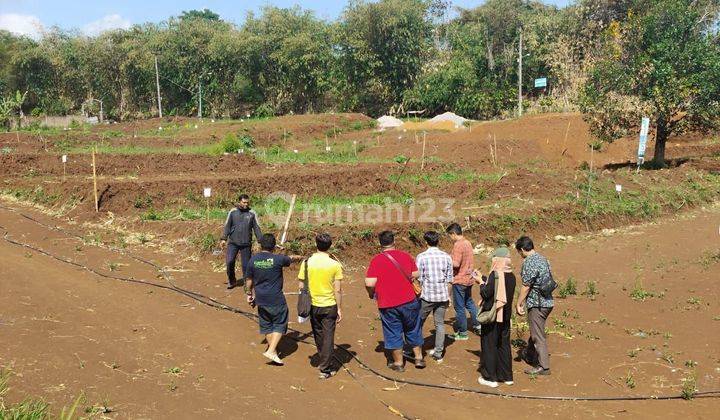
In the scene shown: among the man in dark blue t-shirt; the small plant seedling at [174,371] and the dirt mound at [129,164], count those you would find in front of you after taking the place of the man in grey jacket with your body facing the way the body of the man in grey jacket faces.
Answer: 2

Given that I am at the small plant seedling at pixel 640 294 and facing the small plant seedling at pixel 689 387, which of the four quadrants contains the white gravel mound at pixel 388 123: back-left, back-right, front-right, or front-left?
back-right

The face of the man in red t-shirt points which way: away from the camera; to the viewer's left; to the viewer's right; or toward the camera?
away from the camera

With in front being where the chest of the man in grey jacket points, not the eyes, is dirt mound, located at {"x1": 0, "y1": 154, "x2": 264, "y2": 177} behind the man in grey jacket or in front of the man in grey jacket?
behind

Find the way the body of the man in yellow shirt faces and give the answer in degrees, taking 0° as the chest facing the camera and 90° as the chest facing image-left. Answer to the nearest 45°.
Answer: approximately 180°

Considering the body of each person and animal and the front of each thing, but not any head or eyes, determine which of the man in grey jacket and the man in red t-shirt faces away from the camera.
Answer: the man in red t-shirt

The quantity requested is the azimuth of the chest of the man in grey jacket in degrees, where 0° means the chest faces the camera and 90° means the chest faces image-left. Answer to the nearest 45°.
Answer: approximately 0°

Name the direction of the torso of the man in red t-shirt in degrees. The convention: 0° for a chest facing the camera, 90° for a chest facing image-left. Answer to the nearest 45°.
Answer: approximately 180°

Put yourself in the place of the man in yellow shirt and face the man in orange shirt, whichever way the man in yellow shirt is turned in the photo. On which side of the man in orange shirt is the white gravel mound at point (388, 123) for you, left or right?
left

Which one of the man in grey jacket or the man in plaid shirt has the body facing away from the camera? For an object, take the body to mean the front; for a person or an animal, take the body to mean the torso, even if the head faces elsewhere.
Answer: the man in plaid shirt

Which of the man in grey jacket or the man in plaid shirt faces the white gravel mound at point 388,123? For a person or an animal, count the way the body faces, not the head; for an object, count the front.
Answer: the man in plaid shirt

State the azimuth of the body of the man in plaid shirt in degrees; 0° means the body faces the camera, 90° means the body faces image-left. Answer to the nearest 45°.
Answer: approximately 180°

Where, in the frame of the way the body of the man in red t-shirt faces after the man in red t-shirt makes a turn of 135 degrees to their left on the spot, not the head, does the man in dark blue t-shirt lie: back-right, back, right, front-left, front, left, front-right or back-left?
front-right

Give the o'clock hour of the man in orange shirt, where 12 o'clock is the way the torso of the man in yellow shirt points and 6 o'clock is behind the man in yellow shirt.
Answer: The man in orange shirt is roughly at 2 o'clock from the man in yellow shirt.

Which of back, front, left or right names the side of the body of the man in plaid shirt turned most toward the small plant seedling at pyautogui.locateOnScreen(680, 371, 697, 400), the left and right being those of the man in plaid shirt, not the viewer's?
right

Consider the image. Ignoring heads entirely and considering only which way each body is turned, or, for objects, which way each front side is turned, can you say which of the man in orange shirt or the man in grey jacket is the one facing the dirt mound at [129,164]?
the man in orange shirt
